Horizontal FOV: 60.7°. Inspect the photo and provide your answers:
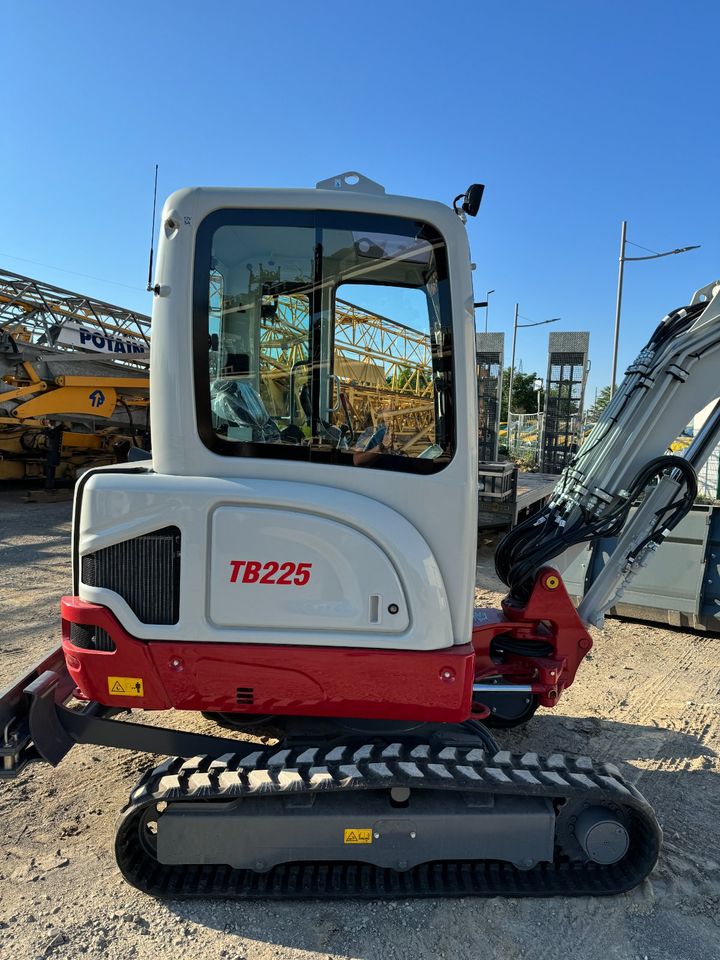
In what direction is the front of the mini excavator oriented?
to the viewer's right

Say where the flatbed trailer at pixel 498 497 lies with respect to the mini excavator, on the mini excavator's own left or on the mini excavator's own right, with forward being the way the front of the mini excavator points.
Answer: on the mini excavator's own left
